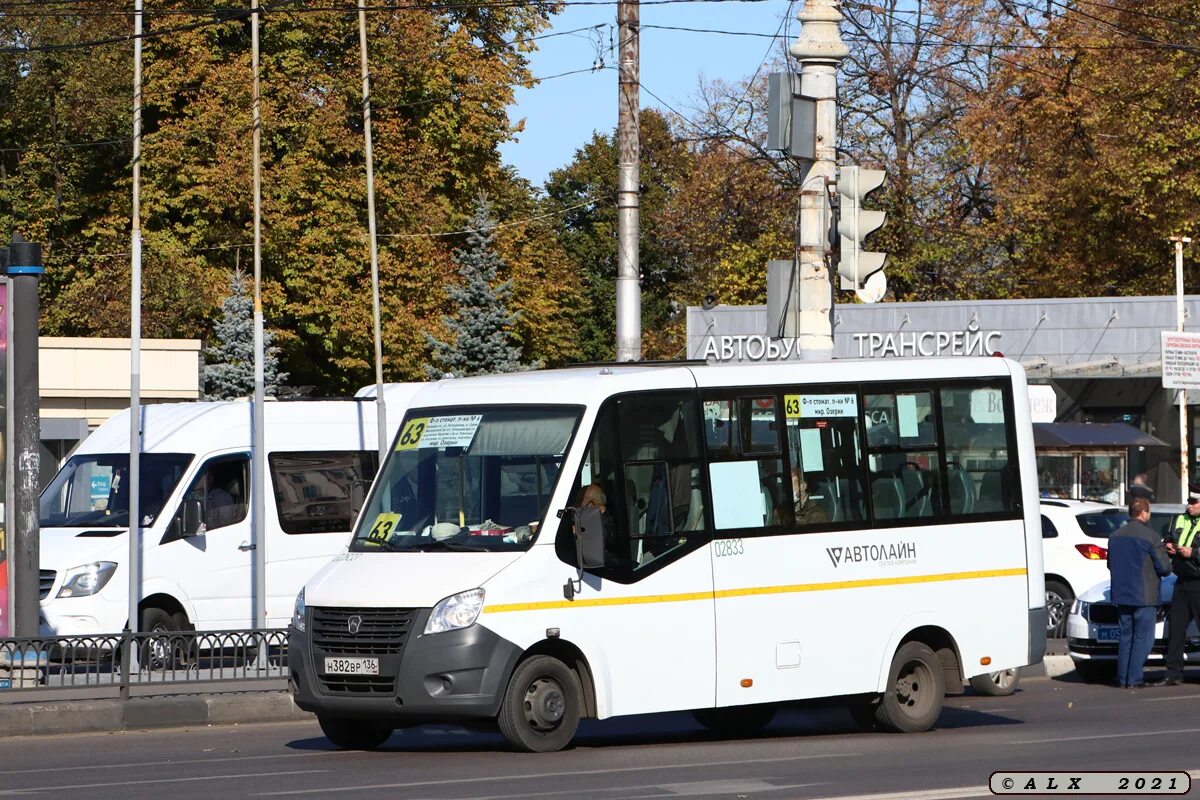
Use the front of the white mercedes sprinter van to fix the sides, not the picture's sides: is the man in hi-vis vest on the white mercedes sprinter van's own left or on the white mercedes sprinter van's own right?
on the white mercedes sprinter van's own left

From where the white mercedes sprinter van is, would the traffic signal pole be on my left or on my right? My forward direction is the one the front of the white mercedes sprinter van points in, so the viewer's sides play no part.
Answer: on my left

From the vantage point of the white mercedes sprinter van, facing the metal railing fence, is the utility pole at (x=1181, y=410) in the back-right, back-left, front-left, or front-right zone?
back-left

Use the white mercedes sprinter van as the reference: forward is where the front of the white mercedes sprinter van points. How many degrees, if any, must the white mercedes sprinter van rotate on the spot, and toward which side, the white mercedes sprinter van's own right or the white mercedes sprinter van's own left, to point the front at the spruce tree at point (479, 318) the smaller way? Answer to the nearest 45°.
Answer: approximately 135° to the white mercedes sprinter van's own right

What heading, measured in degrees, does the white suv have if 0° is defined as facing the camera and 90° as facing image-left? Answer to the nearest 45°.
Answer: approximately 135°

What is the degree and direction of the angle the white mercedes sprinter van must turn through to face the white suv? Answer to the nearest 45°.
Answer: approximately 135° to its left

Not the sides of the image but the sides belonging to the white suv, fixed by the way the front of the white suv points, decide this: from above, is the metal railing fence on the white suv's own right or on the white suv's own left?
on the white suv's own left

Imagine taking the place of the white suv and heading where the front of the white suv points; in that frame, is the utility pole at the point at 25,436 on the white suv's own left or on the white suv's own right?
on the white suv's own left

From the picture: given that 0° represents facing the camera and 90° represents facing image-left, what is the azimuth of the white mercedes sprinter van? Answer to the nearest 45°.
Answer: approximately 45°

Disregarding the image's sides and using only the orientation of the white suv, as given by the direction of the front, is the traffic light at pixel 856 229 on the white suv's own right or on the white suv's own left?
on the white suv's own left

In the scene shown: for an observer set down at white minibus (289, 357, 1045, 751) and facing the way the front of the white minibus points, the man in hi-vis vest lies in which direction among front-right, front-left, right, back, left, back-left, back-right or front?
back

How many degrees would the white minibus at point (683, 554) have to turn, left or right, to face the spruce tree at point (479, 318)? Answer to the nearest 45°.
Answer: approximately 135° to its right

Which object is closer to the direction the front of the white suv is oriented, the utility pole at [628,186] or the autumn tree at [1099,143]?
the autumn tree

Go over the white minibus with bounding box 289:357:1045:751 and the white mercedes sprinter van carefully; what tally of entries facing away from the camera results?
0

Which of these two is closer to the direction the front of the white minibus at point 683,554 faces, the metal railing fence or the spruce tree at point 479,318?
the metal railing fence
